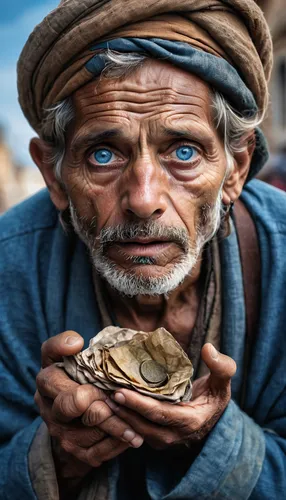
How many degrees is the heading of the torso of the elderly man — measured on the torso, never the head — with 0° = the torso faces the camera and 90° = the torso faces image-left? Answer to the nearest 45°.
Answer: approximately 0°
